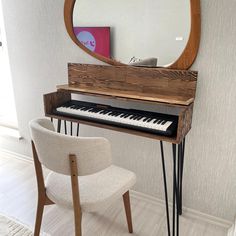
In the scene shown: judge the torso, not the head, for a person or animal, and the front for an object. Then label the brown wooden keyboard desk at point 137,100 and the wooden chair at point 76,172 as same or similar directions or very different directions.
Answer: very different directions

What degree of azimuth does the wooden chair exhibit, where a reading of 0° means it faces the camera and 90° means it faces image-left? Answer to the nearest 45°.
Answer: approximately 225°

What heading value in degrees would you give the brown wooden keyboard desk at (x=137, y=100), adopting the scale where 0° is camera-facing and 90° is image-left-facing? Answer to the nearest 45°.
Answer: approximately 45°
